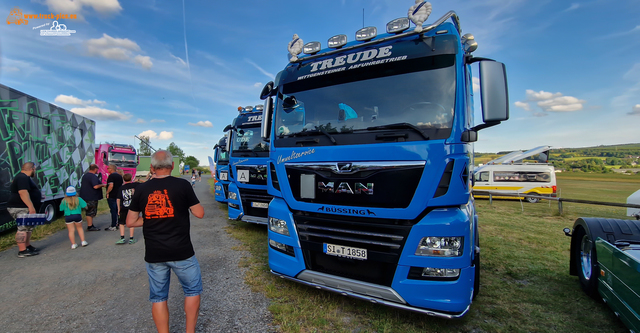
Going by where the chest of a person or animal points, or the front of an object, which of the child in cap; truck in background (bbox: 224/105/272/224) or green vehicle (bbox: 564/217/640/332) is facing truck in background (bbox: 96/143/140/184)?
the child in cap

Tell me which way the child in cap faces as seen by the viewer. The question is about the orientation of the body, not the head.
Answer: away from the camera

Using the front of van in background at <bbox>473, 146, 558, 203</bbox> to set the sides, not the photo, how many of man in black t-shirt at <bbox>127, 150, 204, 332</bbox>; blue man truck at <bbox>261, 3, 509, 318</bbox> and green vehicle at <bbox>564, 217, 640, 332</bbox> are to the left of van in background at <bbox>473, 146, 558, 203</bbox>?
3

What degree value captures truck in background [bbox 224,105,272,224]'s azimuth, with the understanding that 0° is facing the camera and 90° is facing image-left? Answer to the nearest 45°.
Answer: approximately 45°

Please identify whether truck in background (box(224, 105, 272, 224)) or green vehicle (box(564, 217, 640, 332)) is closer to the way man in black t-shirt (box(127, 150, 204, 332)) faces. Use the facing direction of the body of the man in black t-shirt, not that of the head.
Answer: the truck in background

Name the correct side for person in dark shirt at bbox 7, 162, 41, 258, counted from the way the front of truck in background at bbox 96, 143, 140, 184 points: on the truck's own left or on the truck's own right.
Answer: on the truck's own right

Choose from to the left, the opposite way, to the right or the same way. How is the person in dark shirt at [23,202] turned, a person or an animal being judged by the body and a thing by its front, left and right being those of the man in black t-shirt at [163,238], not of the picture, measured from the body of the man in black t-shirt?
to the right

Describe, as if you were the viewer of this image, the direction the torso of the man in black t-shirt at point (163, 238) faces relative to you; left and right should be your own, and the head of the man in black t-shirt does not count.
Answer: facing away from the viewer

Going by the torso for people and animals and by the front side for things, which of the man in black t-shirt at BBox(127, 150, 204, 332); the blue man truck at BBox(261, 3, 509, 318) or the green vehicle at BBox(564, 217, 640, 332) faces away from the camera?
the man in black t-shirt

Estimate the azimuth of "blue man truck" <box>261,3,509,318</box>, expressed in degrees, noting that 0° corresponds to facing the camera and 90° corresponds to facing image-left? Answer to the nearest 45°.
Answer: approximately 45°

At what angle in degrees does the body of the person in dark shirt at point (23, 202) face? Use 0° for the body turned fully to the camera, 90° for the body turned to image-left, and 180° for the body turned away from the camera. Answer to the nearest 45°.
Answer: approximately 270°

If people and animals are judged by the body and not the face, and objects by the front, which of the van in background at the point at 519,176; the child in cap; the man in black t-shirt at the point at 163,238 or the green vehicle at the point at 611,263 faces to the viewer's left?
the van in background

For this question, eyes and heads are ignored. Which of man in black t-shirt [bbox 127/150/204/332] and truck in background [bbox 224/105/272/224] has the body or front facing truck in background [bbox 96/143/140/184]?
the man in black t-shirt

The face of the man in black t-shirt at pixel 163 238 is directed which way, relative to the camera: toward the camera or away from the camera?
away from the camera
